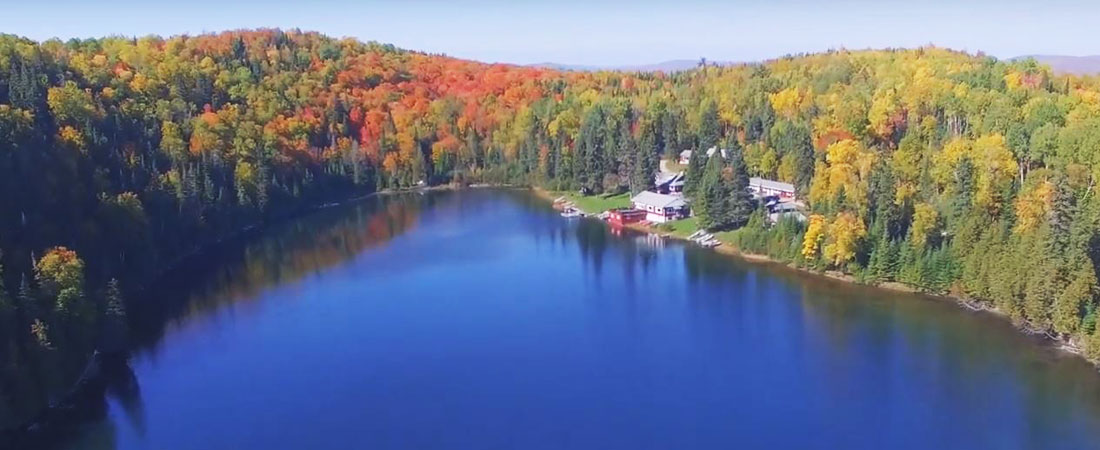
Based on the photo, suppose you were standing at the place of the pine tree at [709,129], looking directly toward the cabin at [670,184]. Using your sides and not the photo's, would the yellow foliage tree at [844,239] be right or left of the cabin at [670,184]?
left

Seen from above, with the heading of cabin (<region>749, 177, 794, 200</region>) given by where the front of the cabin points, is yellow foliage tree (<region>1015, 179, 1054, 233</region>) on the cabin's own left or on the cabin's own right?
on the cabin's own left

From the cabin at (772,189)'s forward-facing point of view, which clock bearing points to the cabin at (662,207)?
the cabin at (662,207) is roughly at 1 o'clock from the cabin at (772,189).

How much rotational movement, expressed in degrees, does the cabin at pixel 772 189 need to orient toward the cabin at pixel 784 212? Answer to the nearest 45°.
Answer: approximately 45° to its left

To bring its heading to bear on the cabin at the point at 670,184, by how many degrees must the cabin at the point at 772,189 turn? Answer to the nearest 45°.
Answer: approximately 90° to its right

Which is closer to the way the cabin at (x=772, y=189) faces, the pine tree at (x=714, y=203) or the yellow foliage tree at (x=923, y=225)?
the pine tree

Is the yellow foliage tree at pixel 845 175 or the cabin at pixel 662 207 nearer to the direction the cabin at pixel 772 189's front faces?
the cabin

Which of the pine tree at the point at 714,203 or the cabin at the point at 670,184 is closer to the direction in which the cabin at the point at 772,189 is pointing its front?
the pine tree

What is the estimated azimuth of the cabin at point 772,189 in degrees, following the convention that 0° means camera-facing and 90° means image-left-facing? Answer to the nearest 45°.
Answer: approximately 45°

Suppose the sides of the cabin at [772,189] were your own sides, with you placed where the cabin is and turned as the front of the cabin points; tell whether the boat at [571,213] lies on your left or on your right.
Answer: on your right

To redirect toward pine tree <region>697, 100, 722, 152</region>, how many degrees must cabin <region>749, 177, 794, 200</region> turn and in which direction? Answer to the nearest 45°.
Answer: approximately 135° to its right
